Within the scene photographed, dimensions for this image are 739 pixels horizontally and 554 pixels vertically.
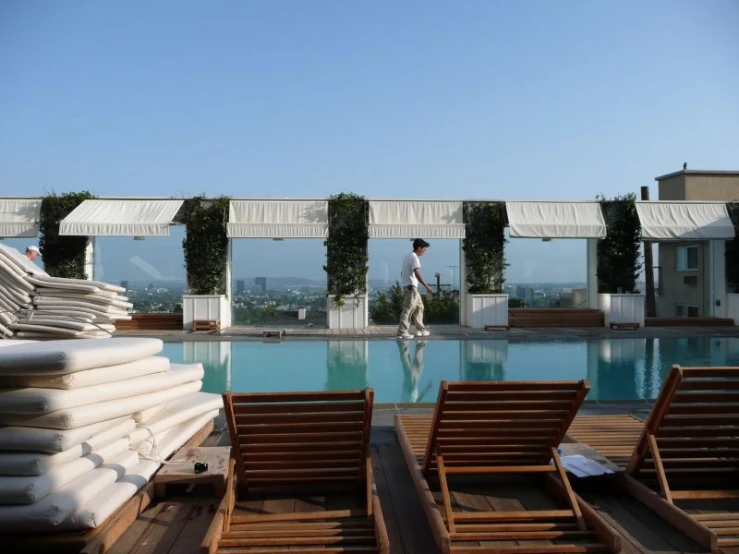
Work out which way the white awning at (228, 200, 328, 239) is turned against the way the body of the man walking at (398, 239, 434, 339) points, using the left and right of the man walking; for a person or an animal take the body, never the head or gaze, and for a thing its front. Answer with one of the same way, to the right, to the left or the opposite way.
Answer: to the right

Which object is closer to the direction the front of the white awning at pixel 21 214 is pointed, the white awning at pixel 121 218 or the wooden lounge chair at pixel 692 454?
the wooden lounge chair

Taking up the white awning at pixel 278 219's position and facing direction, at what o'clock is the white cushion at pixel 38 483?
The white cushion is roughly at 12 o'clock from the white awning.

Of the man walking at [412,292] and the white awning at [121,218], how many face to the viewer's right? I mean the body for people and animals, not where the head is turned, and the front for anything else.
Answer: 1

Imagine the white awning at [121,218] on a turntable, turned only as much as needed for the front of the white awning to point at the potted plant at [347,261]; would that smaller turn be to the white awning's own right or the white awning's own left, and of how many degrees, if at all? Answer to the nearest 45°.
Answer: approximately 90° to the white awning's own left

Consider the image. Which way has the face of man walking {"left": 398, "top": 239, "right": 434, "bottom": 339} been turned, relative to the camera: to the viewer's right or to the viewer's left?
to the viewer's right

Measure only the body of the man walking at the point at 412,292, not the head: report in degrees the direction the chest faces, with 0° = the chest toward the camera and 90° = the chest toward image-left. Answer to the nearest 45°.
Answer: approximately 270°

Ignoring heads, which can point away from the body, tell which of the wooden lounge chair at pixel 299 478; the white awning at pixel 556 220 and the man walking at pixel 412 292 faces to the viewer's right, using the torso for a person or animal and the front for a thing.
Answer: the man walking
